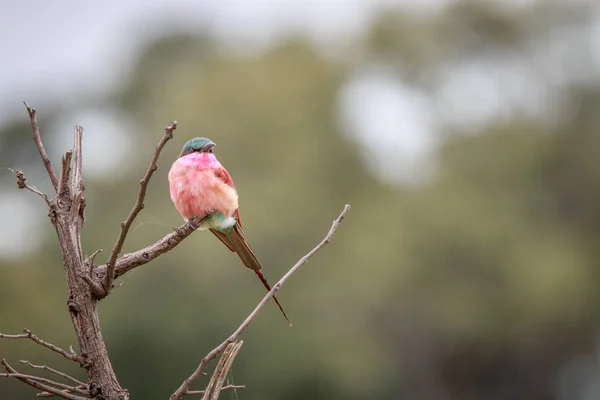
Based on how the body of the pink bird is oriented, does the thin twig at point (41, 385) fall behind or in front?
in front

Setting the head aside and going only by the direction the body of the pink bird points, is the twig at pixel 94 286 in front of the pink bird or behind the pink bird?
in front

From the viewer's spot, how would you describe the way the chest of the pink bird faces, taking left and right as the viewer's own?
facing the viewer and to the left of the viewer
